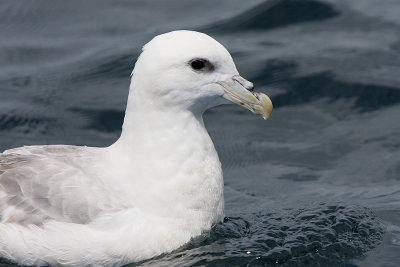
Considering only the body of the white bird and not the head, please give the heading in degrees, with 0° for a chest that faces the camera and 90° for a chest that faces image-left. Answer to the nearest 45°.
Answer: approximately 270°
